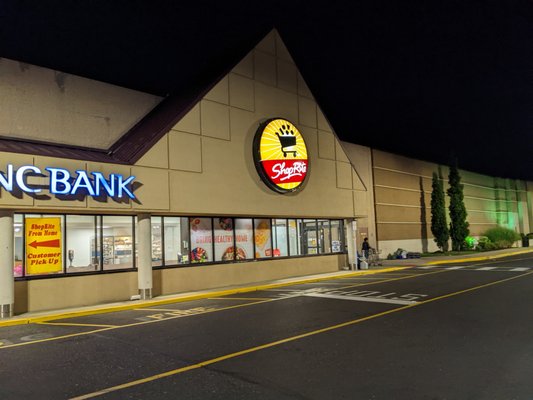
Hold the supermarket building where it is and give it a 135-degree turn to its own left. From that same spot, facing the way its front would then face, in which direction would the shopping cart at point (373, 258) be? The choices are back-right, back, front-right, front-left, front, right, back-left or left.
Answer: front-right

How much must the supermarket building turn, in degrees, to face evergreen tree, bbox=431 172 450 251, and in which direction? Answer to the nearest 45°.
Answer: approximately 90° to its left

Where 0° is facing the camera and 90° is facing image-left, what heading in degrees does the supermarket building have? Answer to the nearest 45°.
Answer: approximately 315°

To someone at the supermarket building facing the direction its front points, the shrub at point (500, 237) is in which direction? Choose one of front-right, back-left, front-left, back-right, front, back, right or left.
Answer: left

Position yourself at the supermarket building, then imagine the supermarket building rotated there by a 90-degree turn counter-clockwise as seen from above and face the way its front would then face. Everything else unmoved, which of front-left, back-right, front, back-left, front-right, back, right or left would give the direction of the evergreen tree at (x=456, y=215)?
front
